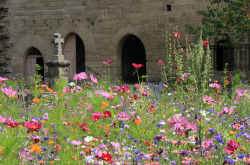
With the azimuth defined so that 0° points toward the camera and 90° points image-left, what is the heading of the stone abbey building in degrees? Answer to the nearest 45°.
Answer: approximately 0°
